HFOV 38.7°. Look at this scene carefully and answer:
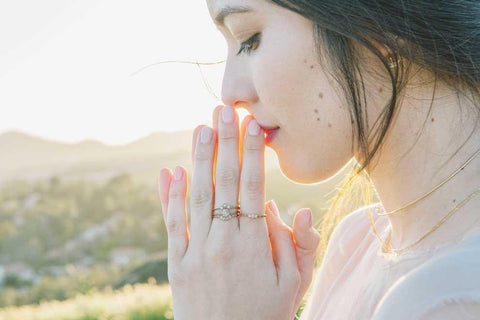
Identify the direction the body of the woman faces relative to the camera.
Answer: to the viewer's left

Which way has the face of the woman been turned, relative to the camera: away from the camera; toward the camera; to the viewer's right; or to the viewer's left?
to the viewer's left
